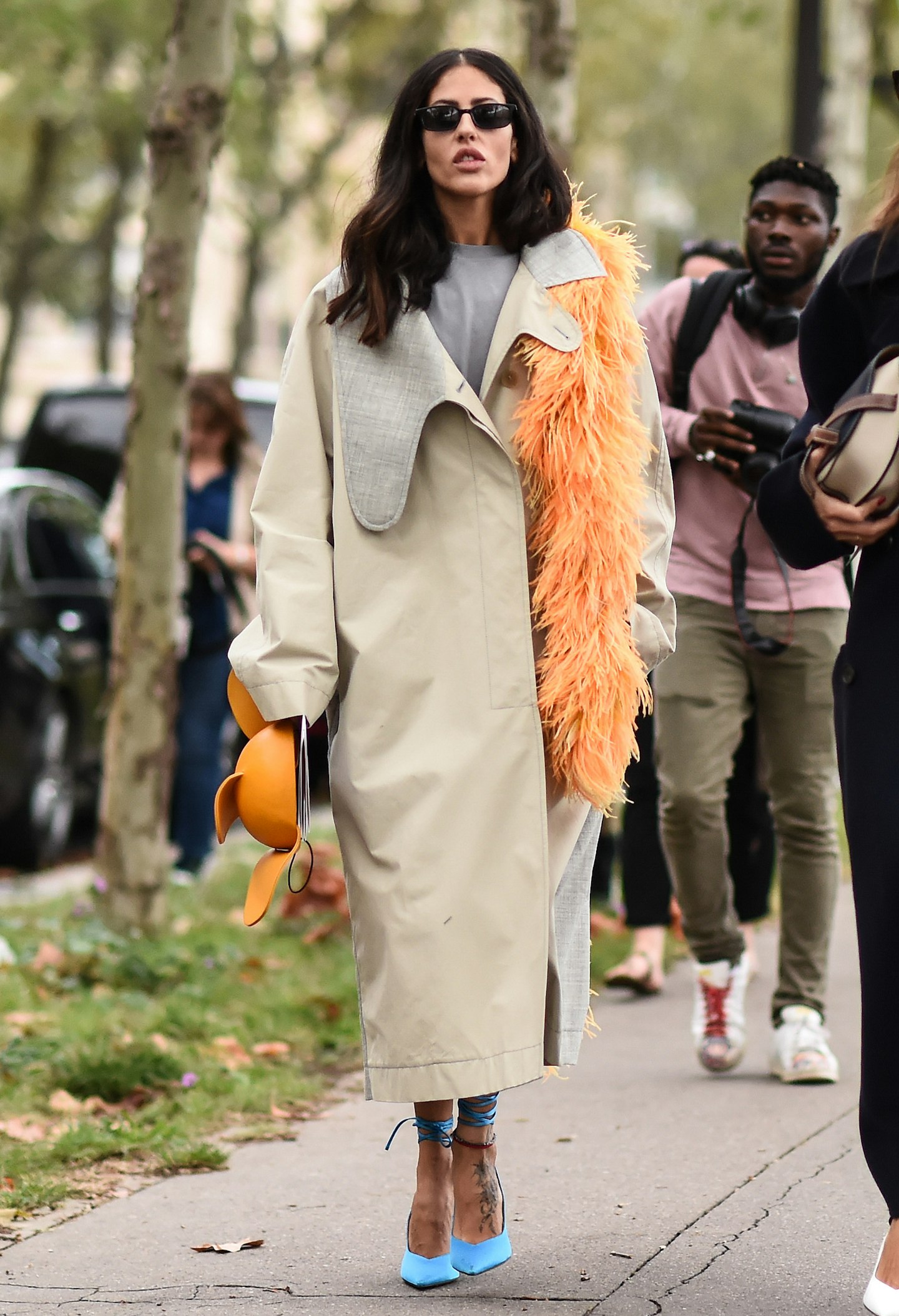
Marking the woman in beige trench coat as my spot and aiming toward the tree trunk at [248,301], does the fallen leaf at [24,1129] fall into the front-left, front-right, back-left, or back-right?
front-left

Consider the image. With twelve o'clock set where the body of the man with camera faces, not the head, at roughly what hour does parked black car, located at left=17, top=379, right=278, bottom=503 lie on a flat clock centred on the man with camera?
The parked black car is roughly at 5 o'clock from the man with camera.

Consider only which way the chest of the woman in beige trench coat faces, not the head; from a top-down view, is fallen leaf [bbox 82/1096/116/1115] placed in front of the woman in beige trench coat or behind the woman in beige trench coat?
behind

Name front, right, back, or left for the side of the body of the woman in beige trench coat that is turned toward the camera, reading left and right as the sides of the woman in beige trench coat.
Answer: front

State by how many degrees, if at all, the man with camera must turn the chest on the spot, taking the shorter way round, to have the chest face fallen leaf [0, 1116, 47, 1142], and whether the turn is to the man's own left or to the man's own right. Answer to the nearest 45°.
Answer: approximately 45° to the man's own right

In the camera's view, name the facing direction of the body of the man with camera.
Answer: toward the camera

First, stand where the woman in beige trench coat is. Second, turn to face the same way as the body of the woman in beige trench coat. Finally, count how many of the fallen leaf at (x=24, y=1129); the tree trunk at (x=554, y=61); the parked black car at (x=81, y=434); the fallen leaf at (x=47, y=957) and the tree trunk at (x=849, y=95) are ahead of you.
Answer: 0

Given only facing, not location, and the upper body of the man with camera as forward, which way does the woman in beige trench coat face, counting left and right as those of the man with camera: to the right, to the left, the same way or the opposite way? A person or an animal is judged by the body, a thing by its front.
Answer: the same way

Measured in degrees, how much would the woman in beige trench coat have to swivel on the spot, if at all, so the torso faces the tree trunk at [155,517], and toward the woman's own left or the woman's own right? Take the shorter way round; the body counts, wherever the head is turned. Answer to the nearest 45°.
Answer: approximately 180°

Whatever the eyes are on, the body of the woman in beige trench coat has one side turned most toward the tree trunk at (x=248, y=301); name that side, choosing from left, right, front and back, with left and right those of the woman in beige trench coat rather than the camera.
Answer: back

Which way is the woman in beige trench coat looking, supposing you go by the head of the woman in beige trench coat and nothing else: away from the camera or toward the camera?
toward the camera

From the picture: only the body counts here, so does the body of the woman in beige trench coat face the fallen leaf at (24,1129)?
no

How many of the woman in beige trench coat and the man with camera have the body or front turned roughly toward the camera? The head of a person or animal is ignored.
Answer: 2

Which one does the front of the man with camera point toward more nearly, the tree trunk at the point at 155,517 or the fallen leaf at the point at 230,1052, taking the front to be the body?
the fallen leaf

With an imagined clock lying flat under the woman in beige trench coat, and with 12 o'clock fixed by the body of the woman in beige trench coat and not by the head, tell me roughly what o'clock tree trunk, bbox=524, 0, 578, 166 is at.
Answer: The tree trunk is roughly at 6 o'clock from the woman in beige trench coat.
